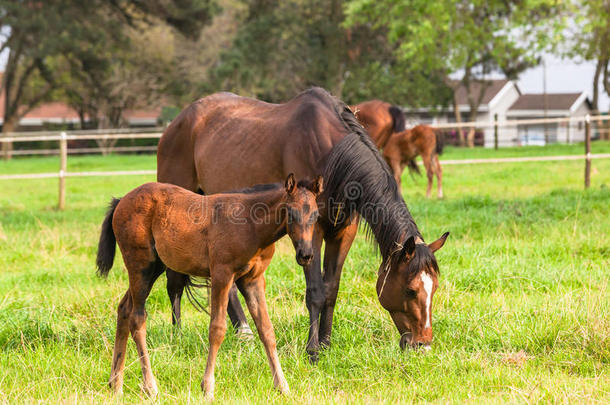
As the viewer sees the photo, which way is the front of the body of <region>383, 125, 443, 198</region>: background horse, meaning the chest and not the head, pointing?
to the viewer's left

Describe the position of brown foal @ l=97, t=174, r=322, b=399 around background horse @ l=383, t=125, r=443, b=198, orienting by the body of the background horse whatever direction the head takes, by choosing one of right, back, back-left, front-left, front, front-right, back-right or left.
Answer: left

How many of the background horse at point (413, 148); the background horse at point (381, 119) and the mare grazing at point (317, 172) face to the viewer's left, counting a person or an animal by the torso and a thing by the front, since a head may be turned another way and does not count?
2

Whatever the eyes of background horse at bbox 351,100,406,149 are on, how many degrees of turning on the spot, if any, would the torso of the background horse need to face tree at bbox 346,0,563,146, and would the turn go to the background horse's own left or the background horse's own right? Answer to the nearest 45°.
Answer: approximately 90° to the background horse's own right

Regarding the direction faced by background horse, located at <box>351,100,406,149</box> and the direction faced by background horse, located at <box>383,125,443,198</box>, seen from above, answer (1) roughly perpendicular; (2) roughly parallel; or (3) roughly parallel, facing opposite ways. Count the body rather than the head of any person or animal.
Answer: roughly parallel

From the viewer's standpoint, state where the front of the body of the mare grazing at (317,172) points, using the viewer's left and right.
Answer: facing the viewer and to the right of the viewer

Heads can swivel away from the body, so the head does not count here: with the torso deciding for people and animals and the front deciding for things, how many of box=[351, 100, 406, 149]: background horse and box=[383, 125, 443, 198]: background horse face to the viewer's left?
2

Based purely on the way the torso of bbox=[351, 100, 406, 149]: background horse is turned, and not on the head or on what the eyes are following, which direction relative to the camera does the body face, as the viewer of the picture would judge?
to the viewer's left

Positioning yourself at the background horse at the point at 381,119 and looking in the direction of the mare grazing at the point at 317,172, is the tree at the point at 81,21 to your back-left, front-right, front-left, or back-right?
back-right

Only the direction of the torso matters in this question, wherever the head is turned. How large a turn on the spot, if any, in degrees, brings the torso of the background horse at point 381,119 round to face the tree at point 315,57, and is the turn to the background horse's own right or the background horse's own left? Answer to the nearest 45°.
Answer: approximately 90° to the background horse's own right

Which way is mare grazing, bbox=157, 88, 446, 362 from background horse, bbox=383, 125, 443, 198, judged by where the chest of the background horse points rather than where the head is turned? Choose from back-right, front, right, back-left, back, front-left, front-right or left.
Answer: left

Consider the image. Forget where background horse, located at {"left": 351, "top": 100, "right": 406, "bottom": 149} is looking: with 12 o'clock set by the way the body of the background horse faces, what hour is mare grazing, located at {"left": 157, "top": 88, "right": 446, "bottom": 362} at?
The mare grazing is roughly at 9 o'clock from the background horse.
